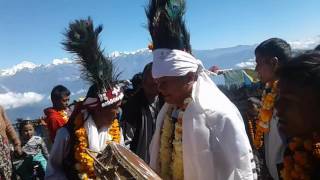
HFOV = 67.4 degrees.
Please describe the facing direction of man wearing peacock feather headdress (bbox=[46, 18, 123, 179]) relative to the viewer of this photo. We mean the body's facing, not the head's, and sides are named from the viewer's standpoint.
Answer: facing the viewer and to the right of the viewer

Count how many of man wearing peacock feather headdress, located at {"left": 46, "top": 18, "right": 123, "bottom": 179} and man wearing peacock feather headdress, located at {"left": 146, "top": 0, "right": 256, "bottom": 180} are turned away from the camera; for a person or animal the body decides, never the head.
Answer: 0

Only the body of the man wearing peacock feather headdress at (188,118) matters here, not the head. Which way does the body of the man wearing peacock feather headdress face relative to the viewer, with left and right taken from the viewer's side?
facing the viewer and to the left of the viewer

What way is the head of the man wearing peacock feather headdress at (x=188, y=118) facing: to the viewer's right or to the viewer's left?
to the viewer's left

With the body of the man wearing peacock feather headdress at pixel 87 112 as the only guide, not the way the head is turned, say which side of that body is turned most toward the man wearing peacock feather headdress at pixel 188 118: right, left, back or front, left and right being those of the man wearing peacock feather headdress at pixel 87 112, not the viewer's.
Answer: front

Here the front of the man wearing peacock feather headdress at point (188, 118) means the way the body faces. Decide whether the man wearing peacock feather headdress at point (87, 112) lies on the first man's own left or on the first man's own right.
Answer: on the first man's own right

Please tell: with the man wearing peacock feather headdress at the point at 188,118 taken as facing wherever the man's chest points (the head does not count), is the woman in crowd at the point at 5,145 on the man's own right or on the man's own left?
on the man's own right

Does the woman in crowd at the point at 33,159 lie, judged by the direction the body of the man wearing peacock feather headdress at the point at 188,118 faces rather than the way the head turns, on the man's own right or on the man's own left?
on the man's own right
